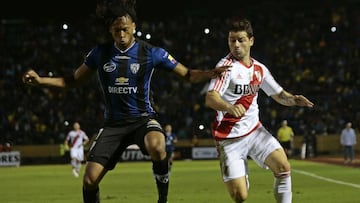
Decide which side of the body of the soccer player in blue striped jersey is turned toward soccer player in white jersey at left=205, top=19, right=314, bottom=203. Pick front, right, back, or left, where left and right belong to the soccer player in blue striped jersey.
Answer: left

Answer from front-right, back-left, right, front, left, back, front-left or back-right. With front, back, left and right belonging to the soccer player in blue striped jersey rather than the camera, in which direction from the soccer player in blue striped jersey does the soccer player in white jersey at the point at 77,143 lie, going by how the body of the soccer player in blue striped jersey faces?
back

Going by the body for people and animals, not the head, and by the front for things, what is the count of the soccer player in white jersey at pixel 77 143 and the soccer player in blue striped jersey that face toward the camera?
2

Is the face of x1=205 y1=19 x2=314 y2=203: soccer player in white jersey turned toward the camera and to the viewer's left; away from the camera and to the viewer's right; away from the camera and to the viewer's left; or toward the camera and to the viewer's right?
toward the camera and to the viewer's left

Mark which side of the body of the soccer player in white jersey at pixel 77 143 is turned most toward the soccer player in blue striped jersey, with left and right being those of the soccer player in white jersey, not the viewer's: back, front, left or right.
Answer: front

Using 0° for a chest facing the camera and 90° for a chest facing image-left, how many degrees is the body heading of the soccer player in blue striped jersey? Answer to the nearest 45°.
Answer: approximately 0°

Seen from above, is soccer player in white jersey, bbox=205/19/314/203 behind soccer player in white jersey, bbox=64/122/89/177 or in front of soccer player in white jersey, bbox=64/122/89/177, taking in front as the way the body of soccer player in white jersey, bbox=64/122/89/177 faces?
in front

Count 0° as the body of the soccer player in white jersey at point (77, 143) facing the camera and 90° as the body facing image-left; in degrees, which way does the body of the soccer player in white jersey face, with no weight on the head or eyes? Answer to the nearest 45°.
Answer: approximately 0°
